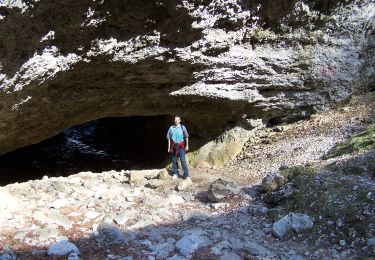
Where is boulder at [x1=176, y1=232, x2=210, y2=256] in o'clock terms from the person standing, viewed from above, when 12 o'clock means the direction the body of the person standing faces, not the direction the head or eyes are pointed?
The boulder is roughly at 12 o'clock from the person standing.

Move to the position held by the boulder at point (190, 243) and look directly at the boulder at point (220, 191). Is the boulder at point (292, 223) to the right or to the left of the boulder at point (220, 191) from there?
right

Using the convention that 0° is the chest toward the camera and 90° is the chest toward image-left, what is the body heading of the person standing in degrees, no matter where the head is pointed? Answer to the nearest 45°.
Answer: approximately 0°

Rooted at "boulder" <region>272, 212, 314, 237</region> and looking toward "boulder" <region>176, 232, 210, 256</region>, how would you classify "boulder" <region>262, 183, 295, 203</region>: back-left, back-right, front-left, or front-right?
back-right
